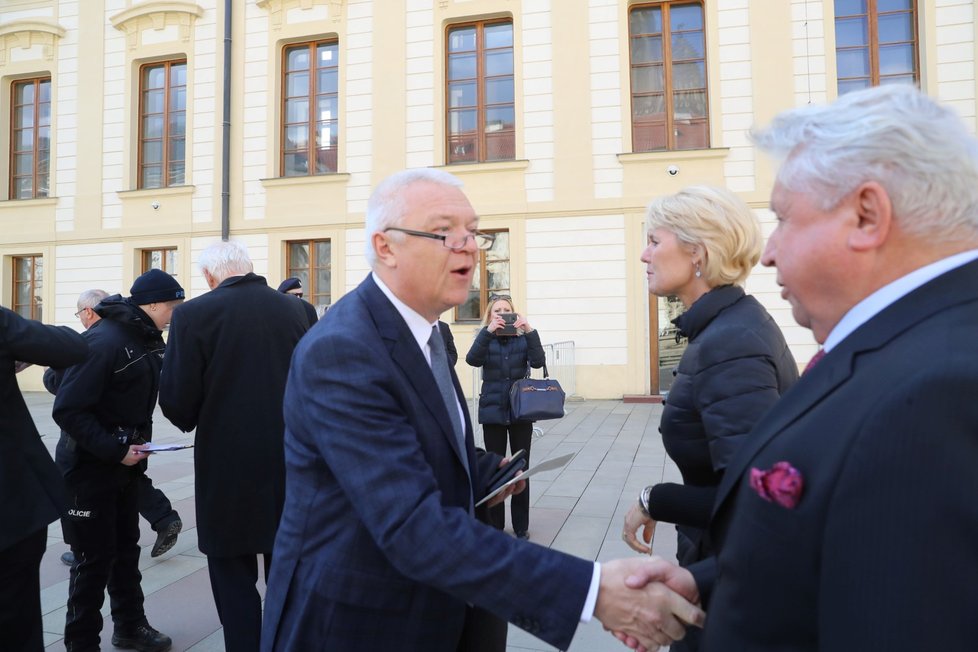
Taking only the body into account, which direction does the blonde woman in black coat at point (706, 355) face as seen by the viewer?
to the viewer's left

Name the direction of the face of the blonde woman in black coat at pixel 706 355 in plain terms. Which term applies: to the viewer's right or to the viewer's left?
to the viewer's left

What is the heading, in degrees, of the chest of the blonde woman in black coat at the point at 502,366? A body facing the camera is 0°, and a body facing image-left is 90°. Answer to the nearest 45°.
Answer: approximately 0°

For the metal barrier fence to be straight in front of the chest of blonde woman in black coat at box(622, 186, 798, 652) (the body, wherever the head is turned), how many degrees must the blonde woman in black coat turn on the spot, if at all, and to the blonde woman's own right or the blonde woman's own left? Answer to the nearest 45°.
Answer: approximately 90° to the blonde woman's own right

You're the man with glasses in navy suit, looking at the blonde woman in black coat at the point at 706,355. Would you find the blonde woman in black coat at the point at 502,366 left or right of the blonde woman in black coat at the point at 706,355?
left

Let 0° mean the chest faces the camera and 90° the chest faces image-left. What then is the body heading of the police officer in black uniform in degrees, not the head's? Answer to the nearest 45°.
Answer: approximately 270°

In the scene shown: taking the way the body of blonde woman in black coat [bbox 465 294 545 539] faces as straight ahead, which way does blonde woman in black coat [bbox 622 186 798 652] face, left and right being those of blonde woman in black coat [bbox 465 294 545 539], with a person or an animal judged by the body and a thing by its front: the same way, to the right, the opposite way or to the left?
to the right

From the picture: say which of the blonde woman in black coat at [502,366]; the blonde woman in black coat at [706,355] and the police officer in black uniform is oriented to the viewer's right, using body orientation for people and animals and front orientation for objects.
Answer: the police officer in black uniform

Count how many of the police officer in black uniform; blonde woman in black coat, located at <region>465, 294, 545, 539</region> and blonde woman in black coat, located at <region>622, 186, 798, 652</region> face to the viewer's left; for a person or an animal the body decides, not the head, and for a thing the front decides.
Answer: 1

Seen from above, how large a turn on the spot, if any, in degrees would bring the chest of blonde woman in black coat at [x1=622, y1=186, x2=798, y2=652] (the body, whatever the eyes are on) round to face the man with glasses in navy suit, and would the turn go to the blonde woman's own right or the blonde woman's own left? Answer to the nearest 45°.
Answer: approximately 45° to the blonde woman's own left

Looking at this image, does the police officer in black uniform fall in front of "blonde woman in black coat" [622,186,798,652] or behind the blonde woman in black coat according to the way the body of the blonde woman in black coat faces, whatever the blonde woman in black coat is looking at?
in front

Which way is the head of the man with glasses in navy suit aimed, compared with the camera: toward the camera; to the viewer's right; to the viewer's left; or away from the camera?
to the viewer's right

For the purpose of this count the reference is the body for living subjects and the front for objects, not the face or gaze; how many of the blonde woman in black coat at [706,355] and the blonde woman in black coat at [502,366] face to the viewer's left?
1
